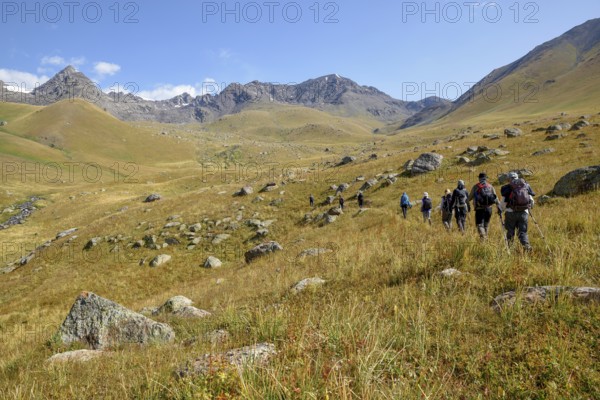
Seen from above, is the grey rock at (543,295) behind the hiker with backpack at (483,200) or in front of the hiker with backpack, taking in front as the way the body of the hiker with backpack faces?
behind

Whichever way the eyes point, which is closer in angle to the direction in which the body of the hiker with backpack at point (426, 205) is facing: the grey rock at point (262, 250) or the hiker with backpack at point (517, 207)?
the grey rock

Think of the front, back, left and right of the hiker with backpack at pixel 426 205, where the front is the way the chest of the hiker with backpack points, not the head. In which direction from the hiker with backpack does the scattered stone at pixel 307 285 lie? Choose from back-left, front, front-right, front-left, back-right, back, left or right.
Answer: back

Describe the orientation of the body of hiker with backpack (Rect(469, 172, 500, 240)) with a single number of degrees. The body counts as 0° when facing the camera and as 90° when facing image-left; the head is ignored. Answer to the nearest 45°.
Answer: approximately 180°

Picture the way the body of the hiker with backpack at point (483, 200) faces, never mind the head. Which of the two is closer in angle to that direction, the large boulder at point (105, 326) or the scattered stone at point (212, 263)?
the scattered stone

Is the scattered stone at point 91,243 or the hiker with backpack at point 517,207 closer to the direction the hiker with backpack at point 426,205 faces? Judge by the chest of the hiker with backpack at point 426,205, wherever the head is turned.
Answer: the scattered stone

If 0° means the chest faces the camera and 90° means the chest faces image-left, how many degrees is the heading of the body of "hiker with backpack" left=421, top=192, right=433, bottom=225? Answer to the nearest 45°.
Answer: approximately 180°

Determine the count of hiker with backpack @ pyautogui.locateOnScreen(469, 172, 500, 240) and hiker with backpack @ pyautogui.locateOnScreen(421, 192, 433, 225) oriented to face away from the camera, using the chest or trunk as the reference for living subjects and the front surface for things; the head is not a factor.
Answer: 2
